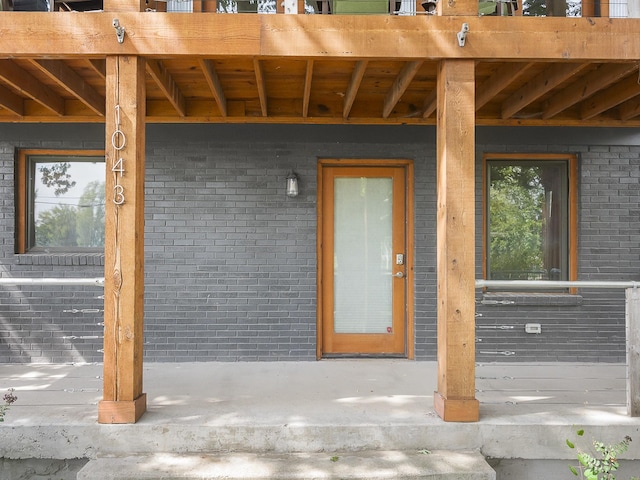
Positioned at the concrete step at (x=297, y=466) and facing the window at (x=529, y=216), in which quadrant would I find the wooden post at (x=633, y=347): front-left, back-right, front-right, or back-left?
front-right

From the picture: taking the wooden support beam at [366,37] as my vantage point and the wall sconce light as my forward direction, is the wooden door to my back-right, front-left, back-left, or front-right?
front-right

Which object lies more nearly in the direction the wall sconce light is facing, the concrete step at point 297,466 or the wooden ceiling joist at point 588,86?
the concrete step

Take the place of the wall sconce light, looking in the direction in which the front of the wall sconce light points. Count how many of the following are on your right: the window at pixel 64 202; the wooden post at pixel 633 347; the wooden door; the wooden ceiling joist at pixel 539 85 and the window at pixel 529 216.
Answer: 1

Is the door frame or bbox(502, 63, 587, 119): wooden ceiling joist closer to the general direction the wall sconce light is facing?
the wooden ceiling joist

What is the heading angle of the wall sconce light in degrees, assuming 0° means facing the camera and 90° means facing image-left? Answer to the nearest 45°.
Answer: approximately 0°

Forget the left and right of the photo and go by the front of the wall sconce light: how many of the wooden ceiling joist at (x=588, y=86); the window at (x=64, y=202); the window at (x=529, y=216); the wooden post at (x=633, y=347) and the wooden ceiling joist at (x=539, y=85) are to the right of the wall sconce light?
1

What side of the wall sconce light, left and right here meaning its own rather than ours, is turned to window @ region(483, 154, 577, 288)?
left

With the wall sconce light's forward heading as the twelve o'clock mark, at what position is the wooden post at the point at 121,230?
The wooden post is roughly at 1 o'clock from the wall sconce light.

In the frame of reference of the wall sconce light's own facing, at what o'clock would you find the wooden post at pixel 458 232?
The wooden post is roughly at 11 o'clock from the wall sconce light.

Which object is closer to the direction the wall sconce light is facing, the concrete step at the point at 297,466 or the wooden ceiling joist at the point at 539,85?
the concrete step

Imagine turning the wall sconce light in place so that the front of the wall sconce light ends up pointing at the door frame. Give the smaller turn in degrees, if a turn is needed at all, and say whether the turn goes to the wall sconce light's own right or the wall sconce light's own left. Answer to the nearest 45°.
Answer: approximately 90° to the wall sconce light's own left

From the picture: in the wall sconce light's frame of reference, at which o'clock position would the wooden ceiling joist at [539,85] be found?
The wooden ceiling joist is roughly at 10 o'clock from the wall sconce light.

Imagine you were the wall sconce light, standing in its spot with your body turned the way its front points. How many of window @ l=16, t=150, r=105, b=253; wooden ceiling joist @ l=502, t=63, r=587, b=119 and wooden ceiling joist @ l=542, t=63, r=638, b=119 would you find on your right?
1

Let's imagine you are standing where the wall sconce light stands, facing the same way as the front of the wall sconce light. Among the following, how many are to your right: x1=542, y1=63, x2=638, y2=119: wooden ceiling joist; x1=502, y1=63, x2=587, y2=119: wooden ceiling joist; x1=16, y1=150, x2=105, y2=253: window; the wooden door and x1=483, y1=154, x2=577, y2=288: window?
1

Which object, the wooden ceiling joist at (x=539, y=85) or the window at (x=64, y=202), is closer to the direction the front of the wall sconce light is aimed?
the wooden ceiling joist

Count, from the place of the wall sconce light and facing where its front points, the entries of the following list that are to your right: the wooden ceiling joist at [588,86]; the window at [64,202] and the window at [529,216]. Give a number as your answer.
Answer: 1
